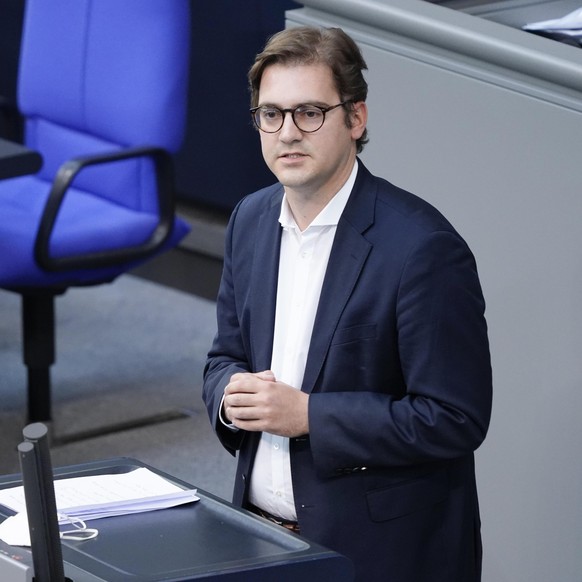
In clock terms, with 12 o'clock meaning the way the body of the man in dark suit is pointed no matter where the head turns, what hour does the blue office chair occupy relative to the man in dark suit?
The blue office chair is roughly at 4 o'clock from the man in dark suit.

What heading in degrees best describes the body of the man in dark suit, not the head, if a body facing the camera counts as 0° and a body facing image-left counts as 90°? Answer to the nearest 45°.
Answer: approximately 45°

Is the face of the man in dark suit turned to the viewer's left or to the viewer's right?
to the viewer's left
